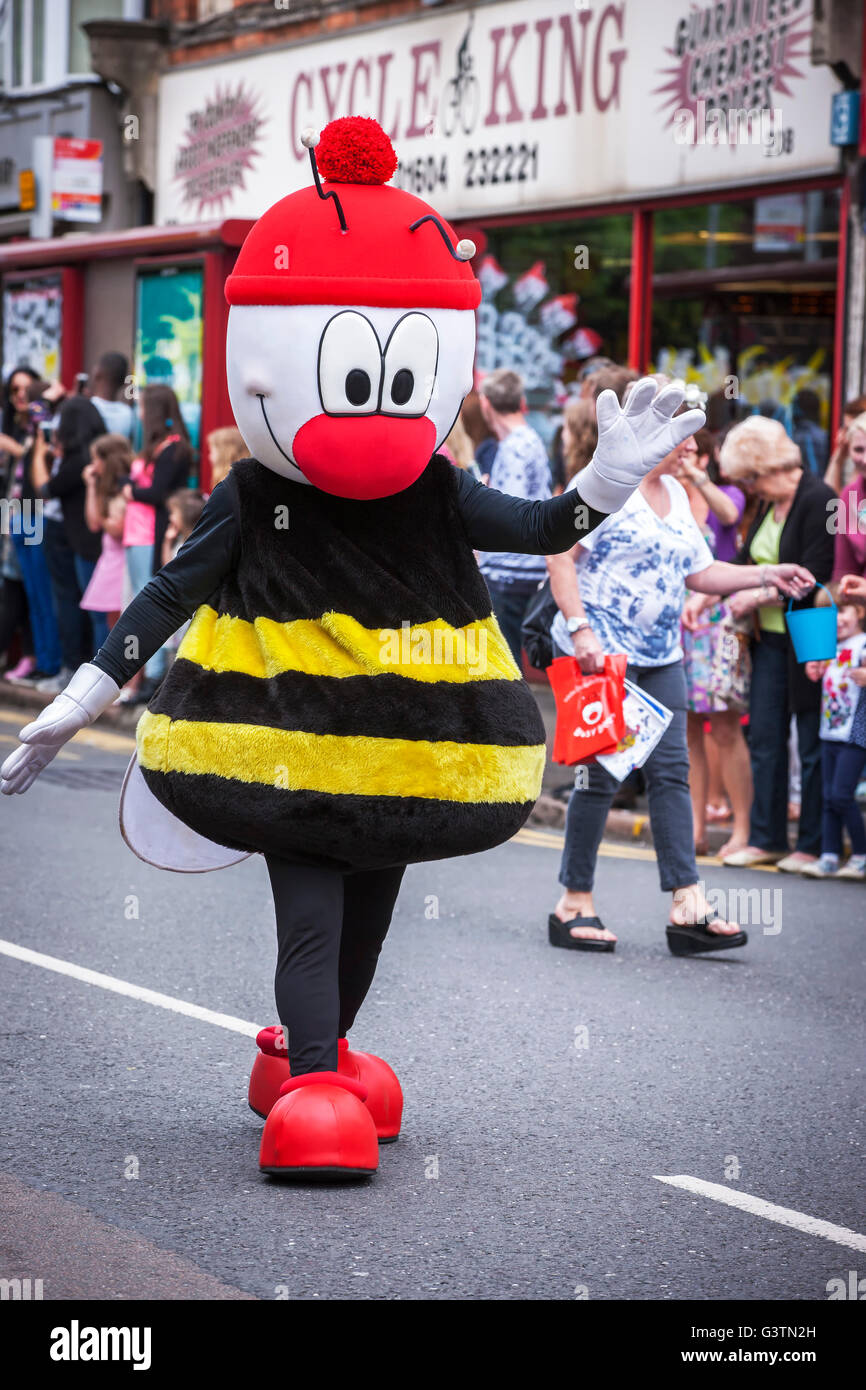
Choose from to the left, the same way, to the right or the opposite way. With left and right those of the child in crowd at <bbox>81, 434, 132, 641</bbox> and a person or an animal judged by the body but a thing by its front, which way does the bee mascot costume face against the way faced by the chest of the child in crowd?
to the left

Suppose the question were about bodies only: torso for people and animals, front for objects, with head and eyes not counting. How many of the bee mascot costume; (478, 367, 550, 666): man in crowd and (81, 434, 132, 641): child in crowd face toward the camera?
1

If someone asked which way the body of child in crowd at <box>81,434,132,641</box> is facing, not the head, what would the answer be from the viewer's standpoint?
to the viewer's left

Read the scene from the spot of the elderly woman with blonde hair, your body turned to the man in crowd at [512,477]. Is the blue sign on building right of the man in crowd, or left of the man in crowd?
right

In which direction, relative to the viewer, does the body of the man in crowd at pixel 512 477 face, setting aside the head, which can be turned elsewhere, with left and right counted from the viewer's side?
facing away from the viewer and to the left of the viewer

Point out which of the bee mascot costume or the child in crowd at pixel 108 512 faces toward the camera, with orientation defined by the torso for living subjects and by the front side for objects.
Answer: the bee mascot costume

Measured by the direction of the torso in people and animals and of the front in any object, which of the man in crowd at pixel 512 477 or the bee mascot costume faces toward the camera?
the bee mascot costume

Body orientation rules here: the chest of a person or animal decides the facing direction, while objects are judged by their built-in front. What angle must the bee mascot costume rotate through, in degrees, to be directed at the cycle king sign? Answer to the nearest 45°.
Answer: approximately 180°

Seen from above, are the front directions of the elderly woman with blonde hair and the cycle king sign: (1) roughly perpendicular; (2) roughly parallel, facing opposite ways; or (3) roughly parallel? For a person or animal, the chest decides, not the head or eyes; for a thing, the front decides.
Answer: roughly parallel

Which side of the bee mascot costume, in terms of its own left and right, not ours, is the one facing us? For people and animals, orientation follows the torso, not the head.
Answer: front

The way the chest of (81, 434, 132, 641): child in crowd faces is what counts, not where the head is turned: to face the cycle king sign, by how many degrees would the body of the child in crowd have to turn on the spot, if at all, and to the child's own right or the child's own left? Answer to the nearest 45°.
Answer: approximately 135° to the child's own right

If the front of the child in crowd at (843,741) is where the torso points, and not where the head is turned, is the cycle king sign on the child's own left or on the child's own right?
on the child's own right

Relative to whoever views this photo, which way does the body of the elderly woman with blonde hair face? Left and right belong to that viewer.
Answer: facing the viewer and to the left of the viewer
